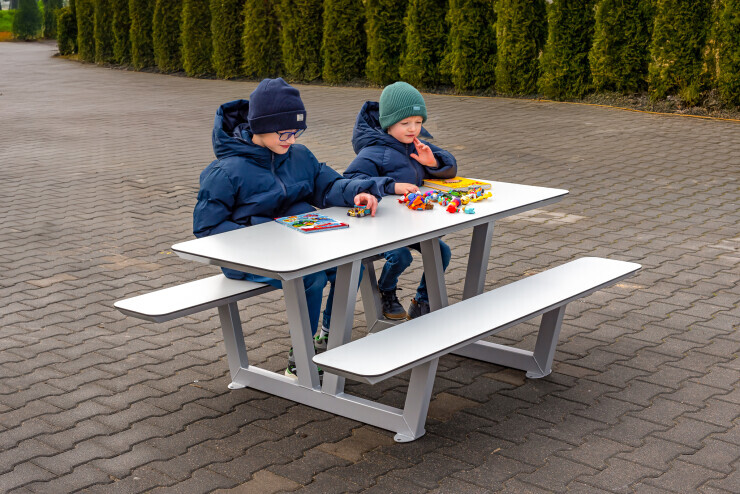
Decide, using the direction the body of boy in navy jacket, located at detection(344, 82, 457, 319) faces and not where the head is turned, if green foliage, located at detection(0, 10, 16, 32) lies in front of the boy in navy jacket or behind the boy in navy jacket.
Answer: behind

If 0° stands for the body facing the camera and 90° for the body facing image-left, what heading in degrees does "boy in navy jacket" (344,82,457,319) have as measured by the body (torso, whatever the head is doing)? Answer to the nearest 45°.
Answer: approximately 315°

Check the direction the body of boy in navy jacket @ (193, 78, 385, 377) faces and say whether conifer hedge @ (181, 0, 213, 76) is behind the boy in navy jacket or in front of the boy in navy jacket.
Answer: behind

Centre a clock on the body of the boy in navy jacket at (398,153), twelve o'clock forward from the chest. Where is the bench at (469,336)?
The bench is roughly at 1 o'clock from the boy in navy jacket.

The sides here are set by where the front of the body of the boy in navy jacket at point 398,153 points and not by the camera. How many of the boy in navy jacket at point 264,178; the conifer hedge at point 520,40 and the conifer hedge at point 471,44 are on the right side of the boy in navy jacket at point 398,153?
1

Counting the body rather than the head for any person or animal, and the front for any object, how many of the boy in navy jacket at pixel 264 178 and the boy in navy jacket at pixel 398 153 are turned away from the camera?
0

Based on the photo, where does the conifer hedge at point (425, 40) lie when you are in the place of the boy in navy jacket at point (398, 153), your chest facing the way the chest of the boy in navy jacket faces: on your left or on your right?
on your left

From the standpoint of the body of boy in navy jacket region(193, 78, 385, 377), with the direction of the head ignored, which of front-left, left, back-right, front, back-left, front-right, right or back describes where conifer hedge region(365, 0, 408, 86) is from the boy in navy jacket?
back-left

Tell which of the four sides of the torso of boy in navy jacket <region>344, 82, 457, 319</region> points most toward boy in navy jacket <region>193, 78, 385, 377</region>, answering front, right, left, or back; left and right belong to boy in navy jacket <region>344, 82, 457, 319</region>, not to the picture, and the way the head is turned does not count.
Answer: right

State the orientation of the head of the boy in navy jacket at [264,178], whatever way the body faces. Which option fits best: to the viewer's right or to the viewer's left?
to the viewer's right

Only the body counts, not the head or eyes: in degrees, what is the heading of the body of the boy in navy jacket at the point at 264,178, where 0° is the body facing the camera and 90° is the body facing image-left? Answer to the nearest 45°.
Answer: approximately 315°
